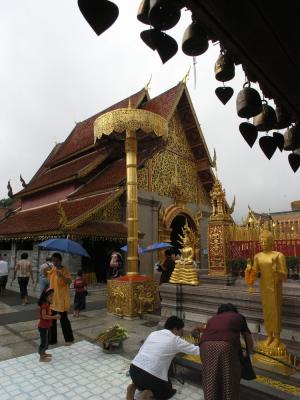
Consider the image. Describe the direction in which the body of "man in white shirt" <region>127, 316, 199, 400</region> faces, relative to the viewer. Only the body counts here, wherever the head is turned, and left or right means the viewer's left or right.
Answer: facing away from the viewer and to the right of the viewer

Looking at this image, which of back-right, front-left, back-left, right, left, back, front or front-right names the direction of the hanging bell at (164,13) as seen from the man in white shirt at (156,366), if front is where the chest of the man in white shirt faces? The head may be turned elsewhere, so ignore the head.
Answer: back-right

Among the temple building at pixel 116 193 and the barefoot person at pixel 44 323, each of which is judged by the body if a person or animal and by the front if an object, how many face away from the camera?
0

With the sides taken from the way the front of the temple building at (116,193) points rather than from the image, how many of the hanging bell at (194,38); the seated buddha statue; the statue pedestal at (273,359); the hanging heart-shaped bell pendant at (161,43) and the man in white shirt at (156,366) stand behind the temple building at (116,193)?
0

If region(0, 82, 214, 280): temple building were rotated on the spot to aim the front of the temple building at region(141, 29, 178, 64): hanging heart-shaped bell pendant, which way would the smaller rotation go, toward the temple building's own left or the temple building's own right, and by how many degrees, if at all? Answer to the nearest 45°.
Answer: approximately 45° to the temple building's own right

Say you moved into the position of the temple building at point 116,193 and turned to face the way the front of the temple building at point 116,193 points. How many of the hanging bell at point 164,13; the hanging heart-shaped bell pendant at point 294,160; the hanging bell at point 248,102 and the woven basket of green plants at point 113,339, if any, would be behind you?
0

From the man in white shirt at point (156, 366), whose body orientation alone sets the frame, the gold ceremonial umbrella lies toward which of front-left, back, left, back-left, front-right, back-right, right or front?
front-left

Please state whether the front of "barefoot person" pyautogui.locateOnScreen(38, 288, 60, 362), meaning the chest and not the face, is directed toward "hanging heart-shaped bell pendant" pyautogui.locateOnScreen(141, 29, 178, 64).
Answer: no

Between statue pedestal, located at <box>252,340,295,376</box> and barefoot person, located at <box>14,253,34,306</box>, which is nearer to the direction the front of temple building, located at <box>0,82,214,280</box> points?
the statue pedestal

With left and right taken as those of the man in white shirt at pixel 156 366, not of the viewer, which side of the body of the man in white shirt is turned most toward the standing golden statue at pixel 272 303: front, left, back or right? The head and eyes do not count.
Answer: front

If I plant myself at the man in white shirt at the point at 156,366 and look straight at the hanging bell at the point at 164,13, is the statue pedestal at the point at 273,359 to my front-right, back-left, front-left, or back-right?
back-left

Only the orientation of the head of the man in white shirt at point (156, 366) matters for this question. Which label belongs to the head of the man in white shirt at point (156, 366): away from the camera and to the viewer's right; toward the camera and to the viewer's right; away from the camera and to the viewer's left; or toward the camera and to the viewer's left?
away from the camera and to the viewer's right

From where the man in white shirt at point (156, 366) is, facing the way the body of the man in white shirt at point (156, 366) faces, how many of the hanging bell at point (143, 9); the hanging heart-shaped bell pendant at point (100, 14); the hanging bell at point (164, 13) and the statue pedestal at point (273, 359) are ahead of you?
1
